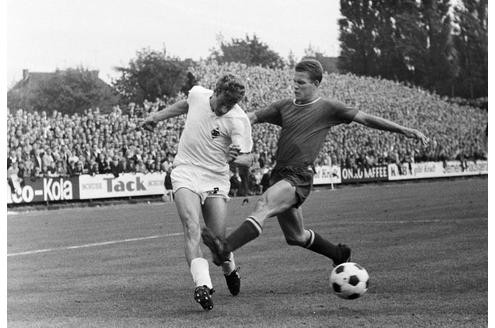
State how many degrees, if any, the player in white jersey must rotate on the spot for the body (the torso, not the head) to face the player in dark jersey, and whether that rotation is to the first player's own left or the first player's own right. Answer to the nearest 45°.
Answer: approximately 45° to the first player's own left

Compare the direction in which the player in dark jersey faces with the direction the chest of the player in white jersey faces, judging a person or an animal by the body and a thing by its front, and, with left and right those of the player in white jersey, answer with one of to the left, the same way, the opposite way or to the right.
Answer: to the right

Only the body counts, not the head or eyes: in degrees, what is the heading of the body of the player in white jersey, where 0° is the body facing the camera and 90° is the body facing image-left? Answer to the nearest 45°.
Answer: approximately 315°

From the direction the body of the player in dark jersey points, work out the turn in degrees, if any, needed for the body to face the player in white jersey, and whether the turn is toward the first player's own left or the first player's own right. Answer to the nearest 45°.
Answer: approximately 45° to the first player's own right

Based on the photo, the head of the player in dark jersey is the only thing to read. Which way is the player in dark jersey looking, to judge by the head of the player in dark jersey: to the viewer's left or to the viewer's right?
to the viewer's left

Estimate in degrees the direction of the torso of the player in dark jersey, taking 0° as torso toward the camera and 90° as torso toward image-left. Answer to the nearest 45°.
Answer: approximately 45°
